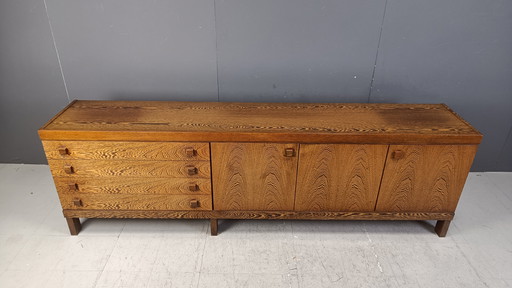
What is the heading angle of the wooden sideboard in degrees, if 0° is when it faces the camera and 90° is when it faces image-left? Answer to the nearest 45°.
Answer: approximately 0°
